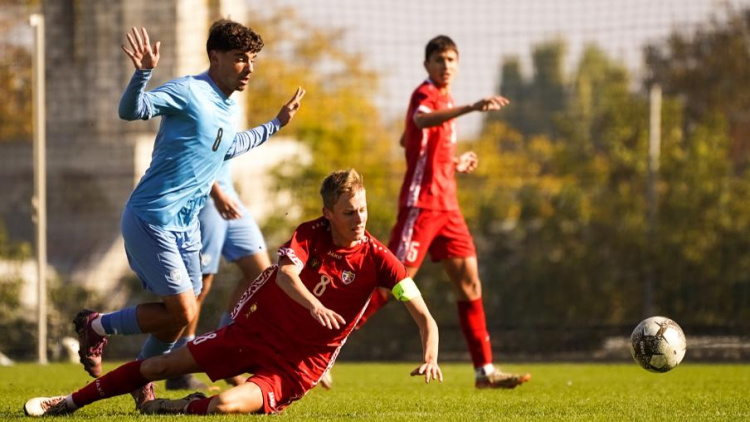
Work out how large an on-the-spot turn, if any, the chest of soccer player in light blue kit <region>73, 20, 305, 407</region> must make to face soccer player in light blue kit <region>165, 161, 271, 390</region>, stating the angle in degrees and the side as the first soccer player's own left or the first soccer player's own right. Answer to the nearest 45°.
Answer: approximately 135° to the first soccer player's own left

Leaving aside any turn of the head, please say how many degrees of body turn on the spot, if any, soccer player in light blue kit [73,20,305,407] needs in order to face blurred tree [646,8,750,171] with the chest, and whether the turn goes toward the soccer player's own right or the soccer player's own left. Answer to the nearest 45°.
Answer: approximately 90° to the soccer player's own left

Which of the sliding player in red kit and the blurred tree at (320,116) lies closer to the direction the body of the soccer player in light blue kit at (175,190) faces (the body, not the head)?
the sliding player in red kit

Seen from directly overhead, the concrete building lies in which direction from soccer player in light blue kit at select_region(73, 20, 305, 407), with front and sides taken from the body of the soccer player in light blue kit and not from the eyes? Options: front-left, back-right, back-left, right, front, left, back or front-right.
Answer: back-left

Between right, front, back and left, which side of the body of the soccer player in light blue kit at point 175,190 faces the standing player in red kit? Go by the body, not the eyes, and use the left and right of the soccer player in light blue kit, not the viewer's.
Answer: left

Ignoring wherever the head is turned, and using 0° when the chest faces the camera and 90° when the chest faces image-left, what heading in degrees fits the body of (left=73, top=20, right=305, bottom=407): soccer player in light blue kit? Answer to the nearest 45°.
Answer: approximately 315°

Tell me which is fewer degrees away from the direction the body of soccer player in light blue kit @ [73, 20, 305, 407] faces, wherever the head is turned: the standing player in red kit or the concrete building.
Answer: the standing player in red kit

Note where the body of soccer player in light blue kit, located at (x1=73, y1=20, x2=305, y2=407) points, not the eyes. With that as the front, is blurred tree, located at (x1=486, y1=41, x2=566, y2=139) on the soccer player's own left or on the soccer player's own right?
on the soccer player's own left

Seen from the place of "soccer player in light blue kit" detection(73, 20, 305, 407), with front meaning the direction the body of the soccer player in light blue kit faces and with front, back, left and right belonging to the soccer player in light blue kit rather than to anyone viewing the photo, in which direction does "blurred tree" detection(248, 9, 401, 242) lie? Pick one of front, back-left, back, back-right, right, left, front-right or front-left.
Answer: back-left
